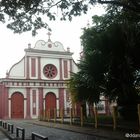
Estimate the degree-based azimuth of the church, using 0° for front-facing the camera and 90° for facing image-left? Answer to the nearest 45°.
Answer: approximately 0°
